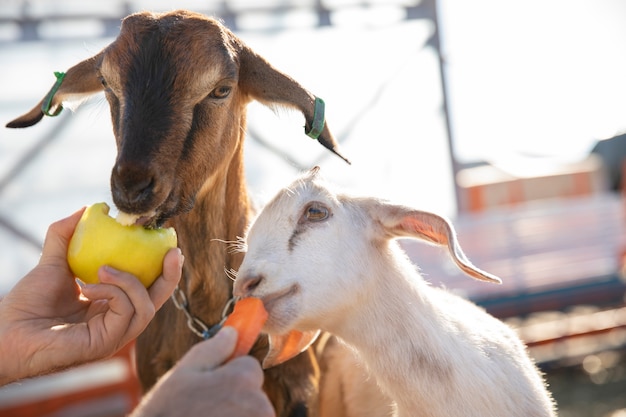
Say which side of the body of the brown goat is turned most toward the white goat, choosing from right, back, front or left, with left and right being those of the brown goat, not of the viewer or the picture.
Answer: left

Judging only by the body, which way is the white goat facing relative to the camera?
to the viewer's left

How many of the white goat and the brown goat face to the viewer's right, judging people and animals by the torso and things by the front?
0

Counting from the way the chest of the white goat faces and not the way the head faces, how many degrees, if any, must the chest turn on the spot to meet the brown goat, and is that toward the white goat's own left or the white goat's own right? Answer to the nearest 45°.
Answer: approximately 45° to the white goat's own right
